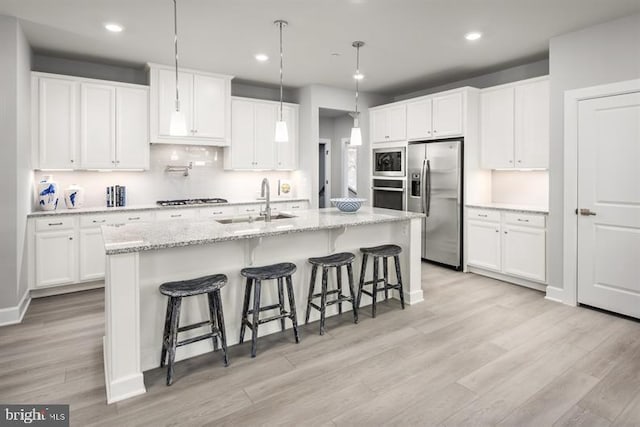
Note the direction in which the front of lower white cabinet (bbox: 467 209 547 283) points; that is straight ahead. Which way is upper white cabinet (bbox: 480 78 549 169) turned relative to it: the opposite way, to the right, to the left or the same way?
the same way

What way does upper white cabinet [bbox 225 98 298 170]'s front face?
toward the camera

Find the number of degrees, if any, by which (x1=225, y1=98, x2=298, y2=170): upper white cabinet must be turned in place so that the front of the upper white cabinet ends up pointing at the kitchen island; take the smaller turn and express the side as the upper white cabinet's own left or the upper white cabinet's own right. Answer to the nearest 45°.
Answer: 0° — it already faces it

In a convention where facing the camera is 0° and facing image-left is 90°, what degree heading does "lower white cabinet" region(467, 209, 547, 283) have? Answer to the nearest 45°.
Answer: approximately 45°

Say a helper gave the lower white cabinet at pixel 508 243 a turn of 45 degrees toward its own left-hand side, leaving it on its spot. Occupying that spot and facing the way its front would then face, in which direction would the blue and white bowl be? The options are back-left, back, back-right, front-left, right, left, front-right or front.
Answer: front-right

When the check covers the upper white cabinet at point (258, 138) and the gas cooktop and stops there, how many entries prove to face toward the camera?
2

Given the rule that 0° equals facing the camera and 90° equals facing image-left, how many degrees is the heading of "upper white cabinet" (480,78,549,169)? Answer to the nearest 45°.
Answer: approximately 45°

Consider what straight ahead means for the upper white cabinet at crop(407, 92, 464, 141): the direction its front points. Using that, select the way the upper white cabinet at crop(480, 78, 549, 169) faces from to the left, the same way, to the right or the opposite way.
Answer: the same way

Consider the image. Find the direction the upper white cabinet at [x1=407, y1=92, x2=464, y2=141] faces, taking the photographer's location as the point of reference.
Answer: facing the viewer and to the left of the viewer

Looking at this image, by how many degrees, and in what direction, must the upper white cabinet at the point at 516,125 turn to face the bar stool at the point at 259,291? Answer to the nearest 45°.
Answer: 0° — it already faces it

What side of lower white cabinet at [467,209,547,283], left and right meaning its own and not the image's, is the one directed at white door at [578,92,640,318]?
left

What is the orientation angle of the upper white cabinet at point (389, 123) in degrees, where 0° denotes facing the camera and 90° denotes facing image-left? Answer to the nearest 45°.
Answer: approximately 45°

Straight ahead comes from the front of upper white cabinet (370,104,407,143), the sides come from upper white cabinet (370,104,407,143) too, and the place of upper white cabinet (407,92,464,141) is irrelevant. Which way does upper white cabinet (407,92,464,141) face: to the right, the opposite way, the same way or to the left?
the same way

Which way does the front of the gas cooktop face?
toward the camera
